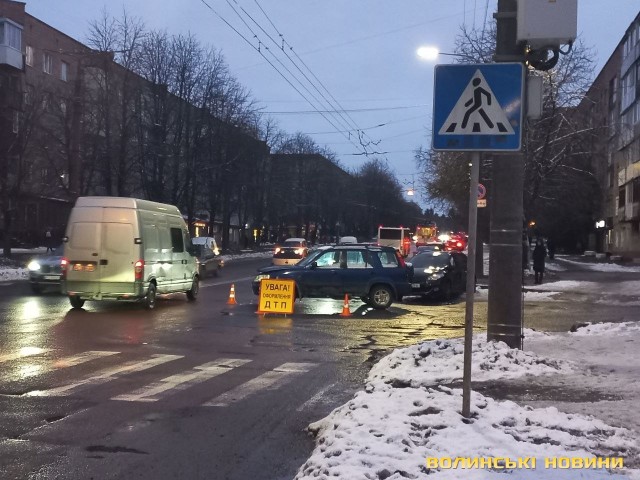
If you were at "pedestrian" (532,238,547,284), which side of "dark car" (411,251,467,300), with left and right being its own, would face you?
back

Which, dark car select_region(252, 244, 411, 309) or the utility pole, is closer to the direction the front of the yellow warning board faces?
the utility pole

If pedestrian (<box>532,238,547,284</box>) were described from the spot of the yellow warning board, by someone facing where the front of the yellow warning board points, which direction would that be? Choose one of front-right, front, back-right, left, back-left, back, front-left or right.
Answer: back-left

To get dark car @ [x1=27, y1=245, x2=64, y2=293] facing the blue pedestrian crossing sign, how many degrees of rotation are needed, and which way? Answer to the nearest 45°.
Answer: approximately 45° to its left

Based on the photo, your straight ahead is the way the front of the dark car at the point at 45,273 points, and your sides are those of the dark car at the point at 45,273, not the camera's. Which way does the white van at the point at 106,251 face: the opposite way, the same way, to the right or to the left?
the opposite way

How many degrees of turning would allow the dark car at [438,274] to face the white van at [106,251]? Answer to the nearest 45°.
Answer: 0° — it already faces it

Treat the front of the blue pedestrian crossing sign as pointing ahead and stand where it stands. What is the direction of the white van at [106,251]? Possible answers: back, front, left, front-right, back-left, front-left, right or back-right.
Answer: back-right

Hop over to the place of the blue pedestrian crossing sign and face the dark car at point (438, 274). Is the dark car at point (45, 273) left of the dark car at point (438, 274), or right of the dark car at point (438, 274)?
left

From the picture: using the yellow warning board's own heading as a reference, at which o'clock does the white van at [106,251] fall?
The white van is roughly at 3 o'clock from the yellow warning board.

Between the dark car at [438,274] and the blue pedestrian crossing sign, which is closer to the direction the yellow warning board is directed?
the blue pedestrian crossing sign

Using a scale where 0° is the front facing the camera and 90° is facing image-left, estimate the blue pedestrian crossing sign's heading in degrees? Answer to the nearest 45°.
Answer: approximately 0°

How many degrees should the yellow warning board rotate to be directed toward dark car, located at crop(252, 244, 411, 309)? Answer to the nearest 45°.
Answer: approximately 135° to its left

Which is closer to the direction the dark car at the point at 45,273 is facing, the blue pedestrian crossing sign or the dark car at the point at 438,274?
the blue pedestrian crossing sign

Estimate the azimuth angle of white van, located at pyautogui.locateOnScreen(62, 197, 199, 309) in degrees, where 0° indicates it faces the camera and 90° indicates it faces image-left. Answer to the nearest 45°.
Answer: approximately 225°
